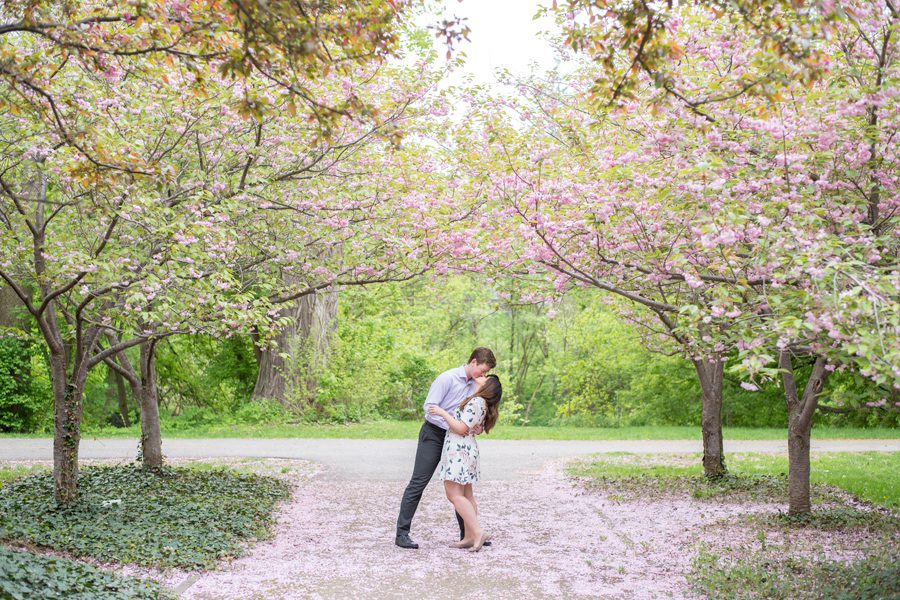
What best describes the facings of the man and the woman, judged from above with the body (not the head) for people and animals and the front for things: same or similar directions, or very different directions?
very different directions

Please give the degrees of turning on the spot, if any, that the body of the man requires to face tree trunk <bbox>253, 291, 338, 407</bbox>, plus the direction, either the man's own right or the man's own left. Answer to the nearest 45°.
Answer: approximately 90° to the man's own left

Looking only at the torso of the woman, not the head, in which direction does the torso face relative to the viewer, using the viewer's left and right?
facing to the left of the viewer

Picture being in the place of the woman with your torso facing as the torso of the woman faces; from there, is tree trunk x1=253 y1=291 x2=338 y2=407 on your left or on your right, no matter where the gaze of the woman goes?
on your right

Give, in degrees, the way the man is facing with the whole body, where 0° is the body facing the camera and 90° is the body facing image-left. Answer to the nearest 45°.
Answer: approximately 270°
